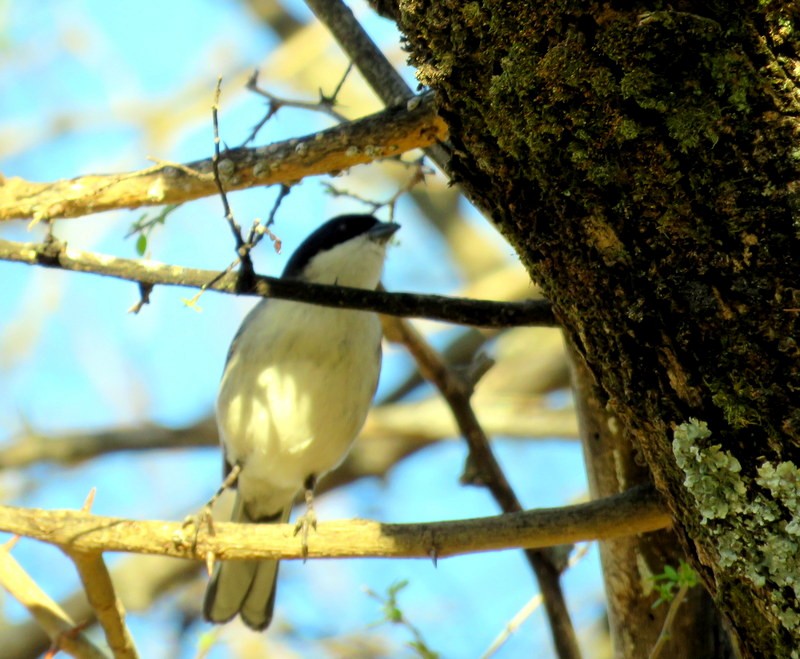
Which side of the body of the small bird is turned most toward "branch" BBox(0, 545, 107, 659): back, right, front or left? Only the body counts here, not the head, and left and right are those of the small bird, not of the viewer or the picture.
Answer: right

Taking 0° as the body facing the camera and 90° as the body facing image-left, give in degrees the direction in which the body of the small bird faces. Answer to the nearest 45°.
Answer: approximately 315°
